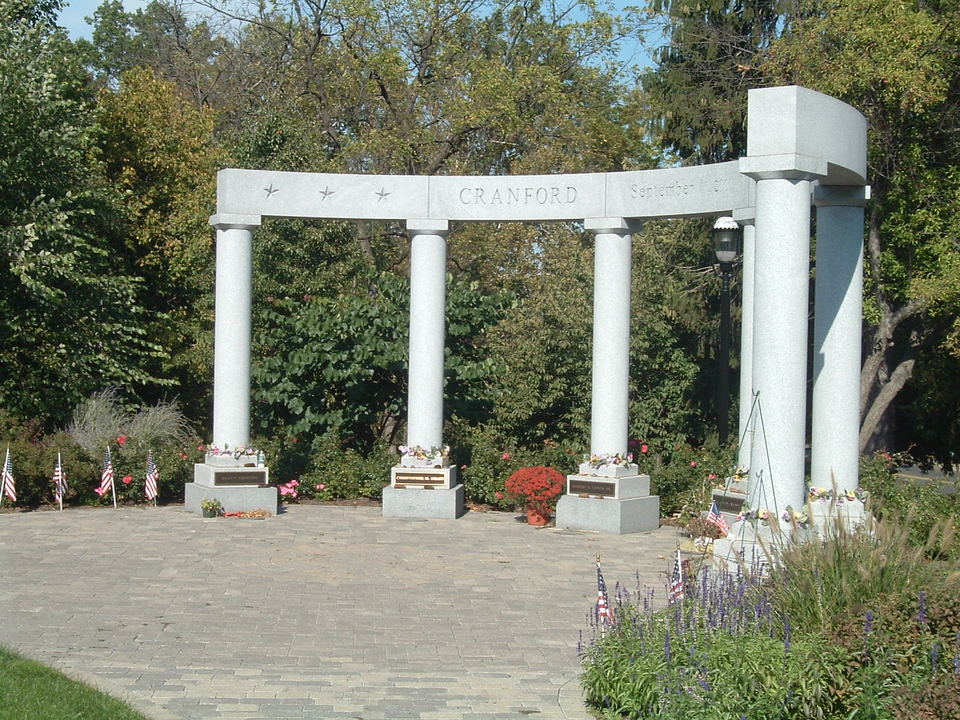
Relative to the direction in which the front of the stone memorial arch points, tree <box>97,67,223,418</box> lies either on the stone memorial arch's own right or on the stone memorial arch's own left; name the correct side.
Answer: on the stone memorial arch's own right

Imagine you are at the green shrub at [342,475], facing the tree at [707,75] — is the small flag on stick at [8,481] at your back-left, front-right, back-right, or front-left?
back-left

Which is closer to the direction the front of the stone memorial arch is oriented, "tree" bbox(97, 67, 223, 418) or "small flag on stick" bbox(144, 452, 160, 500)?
the small flag on stick

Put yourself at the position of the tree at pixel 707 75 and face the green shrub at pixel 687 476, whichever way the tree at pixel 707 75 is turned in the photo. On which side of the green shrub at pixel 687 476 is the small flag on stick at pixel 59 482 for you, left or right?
right

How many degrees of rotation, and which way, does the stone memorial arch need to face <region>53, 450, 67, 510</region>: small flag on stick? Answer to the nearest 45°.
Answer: approximately 45° to its right

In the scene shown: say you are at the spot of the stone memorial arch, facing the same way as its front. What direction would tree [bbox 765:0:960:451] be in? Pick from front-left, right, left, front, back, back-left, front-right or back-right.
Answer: back

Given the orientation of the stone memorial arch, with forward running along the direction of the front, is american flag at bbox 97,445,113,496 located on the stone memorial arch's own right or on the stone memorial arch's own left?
on the stone memorial arch's own right

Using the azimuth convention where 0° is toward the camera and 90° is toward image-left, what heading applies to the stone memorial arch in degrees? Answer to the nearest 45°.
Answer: approximately 45°

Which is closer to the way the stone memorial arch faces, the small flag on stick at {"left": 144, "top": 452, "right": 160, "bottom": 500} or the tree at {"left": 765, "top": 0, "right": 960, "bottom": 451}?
the small flag on stick

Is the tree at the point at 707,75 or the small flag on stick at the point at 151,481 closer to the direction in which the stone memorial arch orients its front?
the small flag on stick
